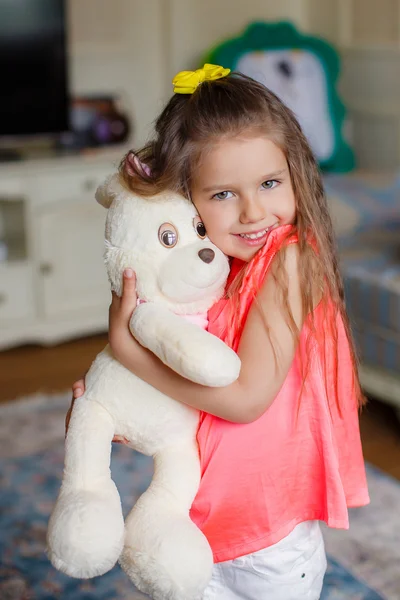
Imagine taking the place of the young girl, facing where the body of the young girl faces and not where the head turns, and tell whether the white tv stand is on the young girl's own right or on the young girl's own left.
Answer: on the young girl's own right

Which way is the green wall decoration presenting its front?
toward the camera

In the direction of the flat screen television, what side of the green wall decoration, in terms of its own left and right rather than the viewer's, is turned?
right

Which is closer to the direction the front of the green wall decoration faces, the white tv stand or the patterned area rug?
the patterned area rug

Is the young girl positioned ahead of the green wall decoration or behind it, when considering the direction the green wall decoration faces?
ahead

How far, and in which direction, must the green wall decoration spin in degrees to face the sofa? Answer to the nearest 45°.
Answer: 0° — it already faces it

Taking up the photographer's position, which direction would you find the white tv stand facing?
facing the viewer and to the right of the viewer
